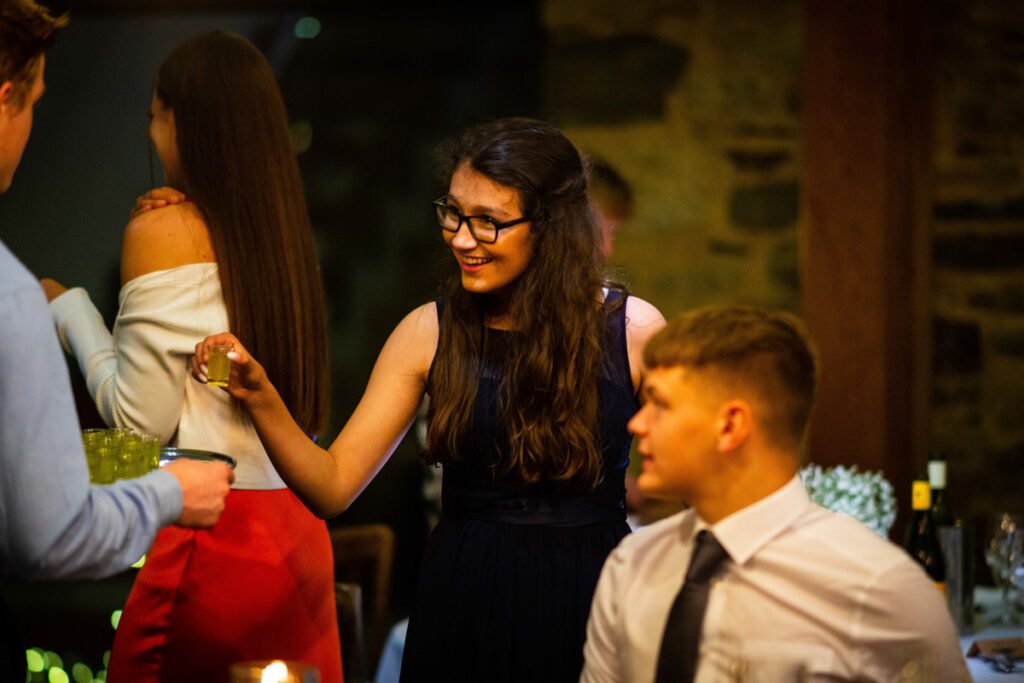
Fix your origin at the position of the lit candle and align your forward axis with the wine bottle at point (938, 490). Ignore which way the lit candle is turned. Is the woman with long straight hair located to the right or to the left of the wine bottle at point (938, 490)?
left

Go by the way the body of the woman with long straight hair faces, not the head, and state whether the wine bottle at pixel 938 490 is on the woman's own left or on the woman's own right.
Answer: on the woman's own right

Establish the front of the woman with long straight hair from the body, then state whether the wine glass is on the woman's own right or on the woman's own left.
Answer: on the woman's own right

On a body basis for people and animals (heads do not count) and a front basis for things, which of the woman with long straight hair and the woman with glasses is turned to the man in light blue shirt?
the woman with glasses

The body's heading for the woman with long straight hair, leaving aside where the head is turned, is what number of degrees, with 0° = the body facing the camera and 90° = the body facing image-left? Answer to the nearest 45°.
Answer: approximately 135°

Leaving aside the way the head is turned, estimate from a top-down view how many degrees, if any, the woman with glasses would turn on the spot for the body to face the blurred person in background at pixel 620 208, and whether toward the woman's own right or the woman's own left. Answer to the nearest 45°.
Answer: approximately 135° to the woman's own right

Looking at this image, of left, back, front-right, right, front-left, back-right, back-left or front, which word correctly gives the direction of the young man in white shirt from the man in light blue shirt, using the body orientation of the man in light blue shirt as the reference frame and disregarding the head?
front-right

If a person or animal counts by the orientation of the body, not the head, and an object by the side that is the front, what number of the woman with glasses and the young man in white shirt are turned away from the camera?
0

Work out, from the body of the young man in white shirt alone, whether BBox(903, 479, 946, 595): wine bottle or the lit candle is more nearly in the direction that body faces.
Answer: the lit candle

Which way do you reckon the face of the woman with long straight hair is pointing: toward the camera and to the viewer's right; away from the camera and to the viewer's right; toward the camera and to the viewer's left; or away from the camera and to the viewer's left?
away from the camera and to the viewer's left

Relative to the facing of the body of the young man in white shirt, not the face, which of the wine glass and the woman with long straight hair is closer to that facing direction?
the woman with long straight hair

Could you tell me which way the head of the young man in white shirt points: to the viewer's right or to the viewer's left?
to the viewer's left

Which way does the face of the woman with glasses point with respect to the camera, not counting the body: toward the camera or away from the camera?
toward the camera

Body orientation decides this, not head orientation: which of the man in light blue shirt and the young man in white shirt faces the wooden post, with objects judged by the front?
the man in light blue shirt

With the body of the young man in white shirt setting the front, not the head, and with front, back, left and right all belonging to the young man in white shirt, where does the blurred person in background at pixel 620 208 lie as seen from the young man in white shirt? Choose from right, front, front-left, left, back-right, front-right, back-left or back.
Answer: back-right

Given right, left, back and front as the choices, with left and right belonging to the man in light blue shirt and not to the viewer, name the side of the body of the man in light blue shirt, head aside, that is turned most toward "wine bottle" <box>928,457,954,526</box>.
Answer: front

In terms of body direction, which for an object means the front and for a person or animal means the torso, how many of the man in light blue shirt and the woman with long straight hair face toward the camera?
0

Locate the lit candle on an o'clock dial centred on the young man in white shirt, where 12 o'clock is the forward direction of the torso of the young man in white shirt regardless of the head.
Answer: The lit candle is roughly at 12 o'clock from the young man in white shirt.

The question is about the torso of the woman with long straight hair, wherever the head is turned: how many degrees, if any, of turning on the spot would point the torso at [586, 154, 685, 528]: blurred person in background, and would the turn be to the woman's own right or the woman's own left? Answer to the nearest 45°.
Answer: approximately 90° to the woman's own right

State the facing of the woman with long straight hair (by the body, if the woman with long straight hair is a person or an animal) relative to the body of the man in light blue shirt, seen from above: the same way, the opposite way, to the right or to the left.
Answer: to the left
